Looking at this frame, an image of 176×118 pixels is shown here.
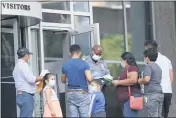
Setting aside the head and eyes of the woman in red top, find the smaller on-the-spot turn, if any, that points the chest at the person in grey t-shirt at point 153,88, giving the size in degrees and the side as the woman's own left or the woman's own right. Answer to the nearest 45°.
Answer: approximately 180°

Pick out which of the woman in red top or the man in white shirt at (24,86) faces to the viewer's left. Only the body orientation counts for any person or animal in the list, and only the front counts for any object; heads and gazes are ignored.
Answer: the woman in red top

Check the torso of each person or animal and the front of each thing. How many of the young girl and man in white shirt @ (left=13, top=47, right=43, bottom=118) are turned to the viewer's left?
0

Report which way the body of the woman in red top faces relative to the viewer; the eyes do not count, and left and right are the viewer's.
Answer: facing to the left of the viewer

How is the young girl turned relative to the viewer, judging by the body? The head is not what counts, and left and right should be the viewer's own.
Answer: facing the viewer and to the right of the viewer

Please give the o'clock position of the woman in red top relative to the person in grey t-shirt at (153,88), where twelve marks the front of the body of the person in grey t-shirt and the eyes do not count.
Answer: The woman in red top is roughly at 10 o'clock from the person in grey t-shirt.

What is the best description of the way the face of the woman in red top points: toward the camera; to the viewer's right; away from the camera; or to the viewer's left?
to the viewer's left

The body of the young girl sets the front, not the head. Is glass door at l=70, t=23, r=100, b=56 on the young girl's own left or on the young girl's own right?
on the young girl's own left

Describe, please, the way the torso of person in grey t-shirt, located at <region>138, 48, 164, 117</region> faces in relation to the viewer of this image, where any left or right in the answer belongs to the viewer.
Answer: facing away from the viewer and to the left of the viewer

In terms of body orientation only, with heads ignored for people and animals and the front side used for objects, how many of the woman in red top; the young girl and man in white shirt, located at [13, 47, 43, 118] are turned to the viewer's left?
1

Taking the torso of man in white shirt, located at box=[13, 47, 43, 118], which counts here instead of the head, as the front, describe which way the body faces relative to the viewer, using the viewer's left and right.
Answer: facing away from the viewer and to the right of the viewer

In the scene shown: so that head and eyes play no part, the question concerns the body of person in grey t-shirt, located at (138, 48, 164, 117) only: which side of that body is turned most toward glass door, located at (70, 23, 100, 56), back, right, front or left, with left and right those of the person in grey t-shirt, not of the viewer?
front

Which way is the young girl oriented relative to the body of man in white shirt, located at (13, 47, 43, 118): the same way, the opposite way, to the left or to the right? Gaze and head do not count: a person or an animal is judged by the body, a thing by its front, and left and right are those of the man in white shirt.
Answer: to the right

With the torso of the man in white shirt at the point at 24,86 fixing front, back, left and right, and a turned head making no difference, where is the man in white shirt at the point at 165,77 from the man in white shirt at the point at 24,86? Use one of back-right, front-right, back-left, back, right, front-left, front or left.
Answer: front-right
